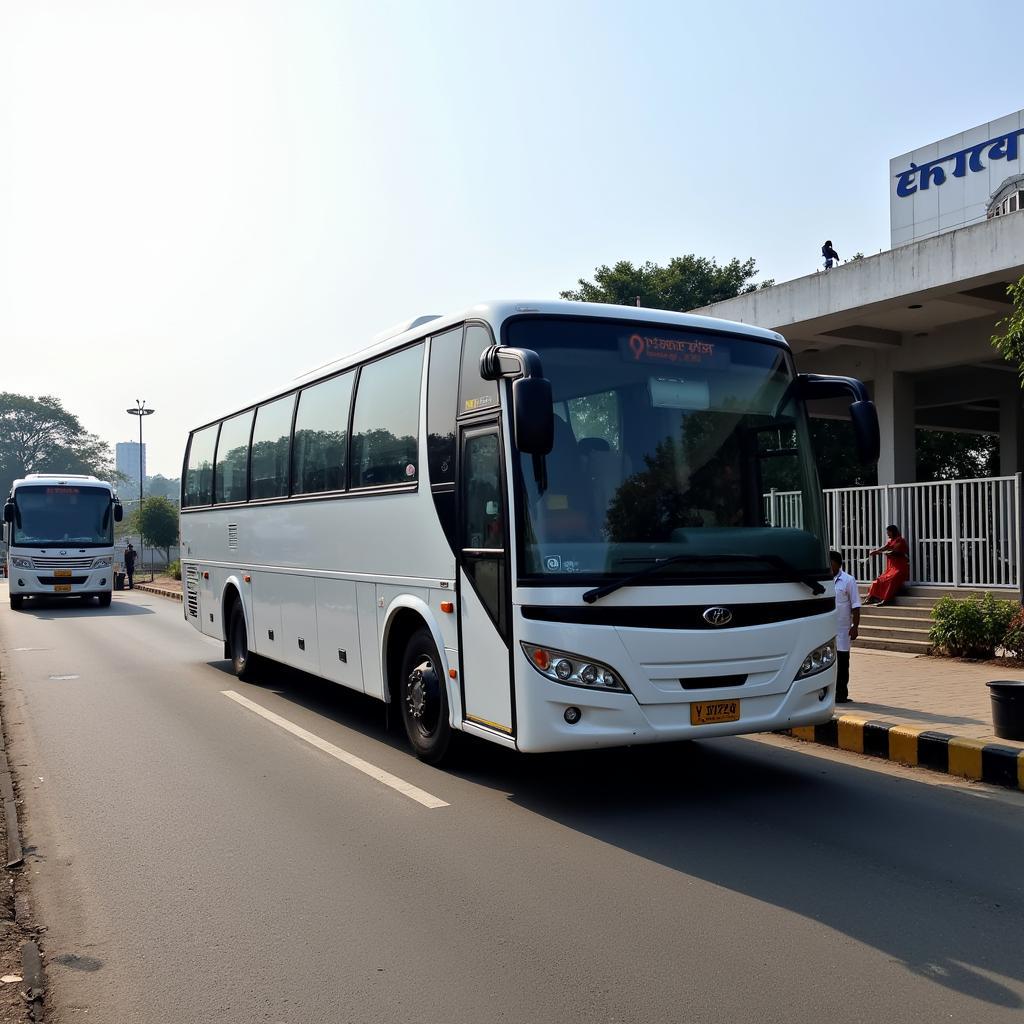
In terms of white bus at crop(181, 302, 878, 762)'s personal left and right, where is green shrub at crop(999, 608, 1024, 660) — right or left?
on its left

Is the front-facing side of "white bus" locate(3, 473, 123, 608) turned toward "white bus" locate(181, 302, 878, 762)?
yes

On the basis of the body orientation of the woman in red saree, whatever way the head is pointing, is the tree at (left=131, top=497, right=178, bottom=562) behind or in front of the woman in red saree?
in front

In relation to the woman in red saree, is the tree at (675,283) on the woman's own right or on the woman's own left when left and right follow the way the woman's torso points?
on the woman's own right

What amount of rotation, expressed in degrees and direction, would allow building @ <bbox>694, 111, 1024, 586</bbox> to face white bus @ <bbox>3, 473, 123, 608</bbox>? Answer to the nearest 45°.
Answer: approximately 45° to its right

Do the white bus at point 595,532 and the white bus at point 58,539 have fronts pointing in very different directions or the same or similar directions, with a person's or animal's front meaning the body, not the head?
same or similar directions

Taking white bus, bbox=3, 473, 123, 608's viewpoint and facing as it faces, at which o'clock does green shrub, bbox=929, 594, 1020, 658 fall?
The green shrub is roughly at 11 o'clock from the white bus.

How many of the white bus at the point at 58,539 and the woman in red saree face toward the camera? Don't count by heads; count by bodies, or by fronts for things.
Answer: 1

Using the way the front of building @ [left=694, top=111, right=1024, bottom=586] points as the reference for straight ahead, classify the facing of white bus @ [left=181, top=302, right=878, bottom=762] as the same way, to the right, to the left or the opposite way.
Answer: to the left

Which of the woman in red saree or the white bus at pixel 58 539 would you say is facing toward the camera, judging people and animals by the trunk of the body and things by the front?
the white bus

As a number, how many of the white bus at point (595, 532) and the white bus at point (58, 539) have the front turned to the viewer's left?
0

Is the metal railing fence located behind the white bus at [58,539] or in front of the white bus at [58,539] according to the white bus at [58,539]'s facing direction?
in front

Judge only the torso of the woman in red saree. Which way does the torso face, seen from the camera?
to the viewer's left

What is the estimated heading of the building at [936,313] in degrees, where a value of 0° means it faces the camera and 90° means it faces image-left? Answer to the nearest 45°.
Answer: approximately 45°

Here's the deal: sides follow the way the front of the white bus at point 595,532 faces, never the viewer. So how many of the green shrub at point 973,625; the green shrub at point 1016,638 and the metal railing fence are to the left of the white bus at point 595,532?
3

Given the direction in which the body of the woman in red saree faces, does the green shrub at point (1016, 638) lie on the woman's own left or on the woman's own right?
on the woman's own left

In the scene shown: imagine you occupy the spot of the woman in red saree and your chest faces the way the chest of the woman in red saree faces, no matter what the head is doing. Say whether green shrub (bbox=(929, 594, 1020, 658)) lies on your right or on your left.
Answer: on your left

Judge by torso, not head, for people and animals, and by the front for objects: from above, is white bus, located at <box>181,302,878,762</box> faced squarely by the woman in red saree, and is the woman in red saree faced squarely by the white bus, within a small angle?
no

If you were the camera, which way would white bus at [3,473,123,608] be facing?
facing the viewer
